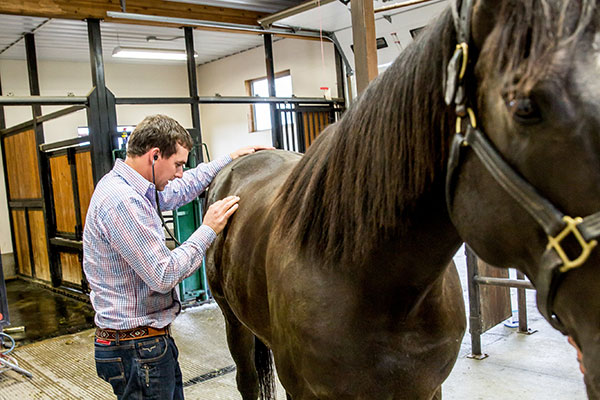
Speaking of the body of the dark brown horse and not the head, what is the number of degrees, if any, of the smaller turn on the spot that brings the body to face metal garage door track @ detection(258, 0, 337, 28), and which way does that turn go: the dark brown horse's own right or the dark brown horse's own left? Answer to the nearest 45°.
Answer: approximately 135° to the dark brown horse's own left

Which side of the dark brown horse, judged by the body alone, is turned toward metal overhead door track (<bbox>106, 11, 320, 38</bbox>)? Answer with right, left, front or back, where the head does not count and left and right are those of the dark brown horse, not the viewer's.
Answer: back

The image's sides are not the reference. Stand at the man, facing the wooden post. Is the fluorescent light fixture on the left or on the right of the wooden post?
left

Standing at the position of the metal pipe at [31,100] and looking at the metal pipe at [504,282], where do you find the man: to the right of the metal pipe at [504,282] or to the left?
right

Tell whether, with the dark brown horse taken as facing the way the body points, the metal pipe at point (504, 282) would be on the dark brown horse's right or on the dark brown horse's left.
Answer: on the dark brown horse's left

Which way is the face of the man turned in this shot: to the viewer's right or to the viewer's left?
to the viewer's right

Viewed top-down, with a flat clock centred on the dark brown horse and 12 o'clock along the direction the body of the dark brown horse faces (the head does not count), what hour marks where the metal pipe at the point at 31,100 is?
The metal pipe is roughly at 6 o'clock from the dark brown horse.

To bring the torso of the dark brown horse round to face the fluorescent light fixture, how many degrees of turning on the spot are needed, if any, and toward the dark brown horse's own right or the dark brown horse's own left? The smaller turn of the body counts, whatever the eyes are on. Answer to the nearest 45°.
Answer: approximately 180°

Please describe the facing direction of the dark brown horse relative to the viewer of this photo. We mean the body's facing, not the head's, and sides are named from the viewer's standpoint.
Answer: facing the viewer and to the right of the viewer
